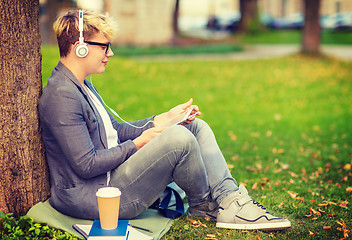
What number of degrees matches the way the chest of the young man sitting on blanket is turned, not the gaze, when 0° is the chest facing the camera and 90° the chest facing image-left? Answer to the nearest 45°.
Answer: approximately 270°

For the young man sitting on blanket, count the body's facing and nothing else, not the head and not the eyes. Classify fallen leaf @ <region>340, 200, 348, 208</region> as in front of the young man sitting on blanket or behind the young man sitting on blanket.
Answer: in front

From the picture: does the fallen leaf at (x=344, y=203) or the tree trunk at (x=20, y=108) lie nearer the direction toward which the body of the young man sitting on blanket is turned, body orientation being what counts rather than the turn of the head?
the fallen leaf

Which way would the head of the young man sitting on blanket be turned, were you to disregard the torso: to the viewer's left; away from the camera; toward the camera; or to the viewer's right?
to the viewer's right

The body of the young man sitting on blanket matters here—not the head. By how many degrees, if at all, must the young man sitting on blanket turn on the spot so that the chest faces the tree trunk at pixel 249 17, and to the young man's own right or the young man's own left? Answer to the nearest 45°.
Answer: approximately 90° to the young man's own left

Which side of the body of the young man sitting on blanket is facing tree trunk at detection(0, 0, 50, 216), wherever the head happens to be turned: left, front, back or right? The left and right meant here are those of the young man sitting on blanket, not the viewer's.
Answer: back

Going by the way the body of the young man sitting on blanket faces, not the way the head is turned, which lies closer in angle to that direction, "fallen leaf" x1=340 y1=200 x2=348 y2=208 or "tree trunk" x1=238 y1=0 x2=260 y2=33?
the fallen leaf

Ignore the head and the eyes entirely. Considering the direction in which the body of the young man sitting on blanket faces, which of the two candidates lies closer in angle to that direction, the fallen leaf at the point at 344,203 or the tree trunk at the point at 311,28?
the fallen leaf
